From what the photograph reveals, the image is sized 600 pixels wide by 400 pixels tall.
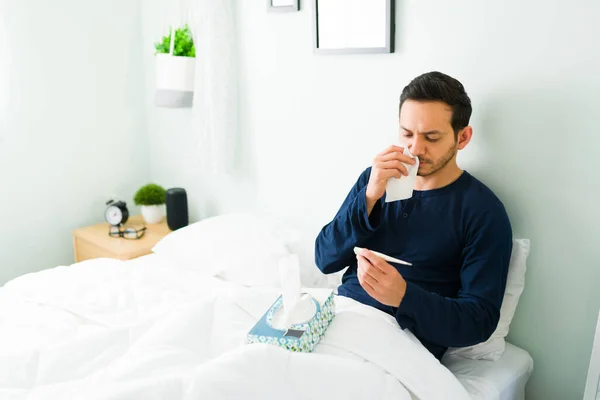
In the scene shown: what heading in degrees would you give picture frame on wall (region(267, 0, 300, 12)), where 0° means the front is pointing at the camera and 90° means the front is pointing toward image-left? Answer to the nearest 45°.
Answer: approximately 0°

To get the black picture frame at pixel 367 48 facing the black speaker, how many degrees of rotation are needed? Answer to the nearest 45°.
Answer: approximately 135° to its right

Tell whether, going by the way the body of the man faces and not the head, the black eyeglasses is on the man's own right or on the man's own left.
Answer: on the man's own right

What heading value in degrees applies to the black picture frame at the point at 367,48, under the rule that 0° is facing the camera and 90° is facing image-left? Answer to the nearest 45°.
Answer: approximately 0°

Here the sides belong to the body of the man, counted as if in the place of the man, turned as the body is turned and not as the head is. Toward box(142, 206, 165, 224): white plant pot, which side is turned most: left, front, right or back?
right

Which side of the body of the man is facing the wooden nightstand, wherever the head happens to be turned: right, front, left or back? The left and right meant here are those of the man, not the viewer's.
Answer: right

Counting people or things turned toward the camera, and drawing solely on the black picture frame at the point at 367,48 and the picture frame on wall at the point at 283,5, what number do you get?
2

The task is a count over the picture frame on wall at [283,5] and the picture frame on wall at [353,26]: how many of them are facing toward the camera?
2

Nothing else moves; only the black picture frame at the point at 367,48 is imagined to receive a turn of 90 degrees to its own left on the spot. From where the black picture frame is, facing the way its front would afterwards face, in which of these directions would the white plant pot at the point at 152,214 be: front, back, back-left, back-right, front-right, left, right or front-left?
back-left
